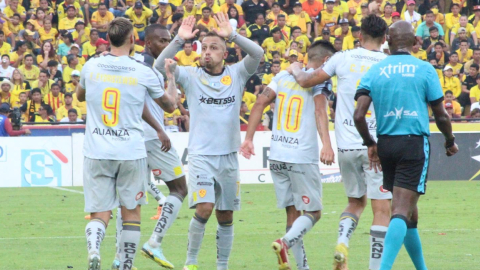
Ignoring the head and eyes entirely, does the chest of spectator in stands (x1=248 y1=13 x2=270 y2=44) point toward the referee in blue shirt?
yes

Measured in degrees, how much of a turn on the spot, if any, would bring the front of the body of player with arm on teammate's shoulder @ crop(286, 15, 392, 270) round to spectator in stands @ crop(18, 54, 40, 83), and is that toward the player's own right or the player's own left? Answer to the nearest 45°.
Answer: approximately 45° to the player's own left

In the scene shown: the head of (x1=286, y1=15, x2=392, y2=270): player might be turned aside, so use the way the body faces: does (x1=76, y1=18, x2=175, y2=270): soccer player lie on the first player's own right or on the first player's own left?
on the first player's own left

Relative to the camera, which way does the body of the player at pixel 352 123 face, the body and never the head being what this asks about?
away from the camera

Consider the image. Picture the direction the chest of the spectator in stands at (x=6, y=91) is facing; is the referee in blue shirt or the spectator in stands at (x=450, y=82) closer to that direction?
the referee in blue shirt

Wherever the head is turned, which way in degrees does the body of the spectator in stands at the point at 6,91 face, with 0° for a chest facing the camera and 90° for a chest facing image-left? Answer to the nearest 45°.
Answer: approximately 0°

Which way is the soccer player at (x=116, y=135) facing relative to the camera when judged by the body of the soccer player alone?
away from the camera

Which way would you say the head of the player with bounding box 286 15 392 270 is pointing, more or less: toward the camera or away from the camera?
away from the camera

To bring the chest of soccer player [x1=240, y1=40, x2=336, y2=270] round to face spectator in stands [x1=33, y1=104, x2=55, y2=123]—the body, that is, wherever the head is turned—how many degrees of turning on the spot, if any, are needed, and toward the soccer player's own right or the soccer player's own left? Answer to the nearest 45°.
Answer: approximately 90° to the soccer player's own left

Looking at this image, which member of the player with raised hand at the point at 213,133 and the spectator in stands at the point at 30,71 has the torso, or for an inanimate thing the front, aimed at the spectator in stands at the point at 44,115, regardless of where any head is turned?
the spectator in stands at the point at 30,71
